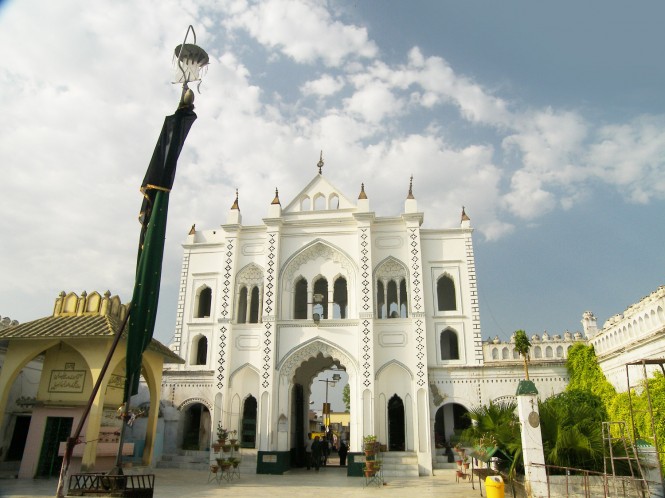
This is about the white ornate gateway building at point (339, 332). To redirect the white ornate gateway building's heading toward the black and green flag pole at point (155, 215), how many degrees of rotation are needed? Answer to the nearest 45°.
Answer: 0° — it already faces it

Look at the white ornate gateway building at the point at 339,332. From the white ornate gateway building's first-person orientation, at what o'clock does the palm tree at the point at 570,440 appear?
The palm tree is roughly at 11 o'clock from the white ornate gateway building.

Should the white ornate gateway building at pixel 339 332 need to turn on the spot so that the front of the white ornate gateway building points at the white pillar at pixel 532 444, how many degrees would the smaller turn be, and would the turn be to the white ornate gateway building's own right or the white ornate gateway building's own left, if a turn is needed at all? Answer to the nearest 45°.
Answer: approximately 45° to the white ornate gateway building's own left

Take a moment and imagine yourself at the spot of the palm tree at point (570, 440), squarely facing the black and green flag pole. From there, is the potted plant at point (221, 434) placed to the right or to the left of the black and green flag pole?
right

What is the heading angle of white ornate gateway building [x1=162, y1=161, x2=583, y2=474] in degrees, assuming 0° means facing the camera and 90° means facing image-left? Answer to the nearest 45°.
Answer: approximately 0°

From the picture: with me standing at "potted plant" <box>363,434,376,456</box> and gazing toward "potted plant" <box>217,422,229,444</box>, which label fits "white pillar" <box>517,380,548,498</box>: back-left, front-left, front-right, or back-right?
back-left

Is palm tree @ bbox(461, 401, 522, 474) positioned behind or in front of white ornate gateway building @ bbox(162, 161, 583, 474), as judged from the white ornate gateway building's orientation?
in front

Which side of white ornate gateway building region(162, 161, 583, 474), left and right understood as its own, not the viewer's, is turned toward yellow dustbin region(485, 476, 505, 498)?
front

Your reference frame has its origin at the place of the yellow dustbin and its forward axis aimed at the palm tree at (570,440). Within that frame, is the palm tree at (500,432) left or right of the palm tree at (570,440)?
left
